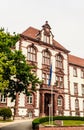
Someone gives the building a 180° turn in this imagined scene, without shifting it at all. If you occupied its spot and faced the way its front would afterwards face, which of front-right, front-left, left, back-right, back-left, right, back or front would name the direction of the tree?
back-left

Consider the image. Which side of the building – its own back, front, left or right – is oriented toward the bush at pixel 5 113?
right

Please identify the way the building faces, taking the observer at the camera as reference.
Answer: facing the viewer and to the right of the viewer
